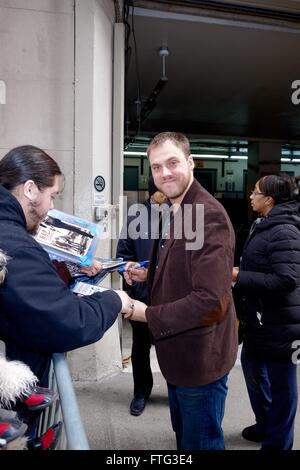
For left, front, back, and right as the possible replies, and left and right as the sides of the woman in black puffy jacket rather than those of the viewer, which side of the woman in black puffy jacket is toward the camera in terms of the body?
left

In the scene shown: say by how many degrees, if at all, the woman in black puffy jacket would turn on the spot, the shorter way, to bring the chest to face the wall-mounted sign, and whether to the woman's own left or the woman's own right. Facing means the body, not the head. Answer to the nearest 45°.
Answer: approximately 45° to the woman's own right

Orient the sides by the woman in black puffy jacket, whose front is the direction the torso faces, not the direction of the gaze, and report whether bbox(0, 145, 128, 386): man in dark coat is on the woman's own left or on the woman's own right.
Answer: on the woman's own left

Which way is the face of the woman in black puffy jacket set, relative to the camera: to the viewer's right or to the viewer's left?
to the viewer's left

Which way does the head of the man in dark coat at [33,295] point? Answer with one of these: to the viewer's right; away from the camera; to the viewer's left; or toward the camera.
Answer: to the viewer's right
